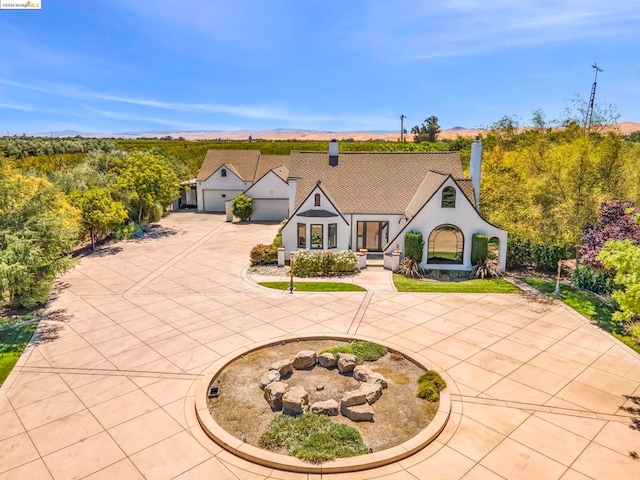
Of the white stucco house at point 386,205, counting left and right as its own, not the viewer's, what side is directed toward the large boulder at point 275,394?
front

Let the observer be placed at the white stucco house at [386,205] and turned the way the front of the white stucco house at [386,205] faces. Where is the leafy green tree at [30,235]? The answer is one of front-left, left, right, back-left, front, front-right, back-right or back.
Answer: front-right

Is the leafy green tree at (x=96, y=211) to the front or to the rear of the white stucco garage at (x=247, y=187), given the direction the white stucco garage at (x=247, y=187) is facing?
to the front

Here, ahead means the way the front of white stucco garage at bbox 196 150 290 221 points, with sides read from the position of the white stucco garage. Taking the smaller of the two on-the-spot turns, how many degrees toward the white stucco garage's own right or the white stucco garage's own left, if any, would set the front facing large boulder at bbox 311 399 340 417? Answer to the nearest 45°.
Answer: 0° — it already faces it

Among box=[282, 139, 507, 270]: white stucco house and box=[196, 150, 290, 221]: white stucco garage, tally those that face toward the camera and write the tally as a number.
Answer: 2

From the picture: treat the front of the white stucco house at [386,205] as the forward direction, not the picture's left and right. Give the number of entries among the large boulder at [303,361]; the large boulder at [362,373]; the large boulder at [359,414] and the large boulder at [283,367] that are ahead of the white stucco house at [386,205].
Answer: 4

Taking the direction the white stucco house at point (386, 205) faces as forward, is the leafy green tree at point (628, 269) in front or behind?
in front

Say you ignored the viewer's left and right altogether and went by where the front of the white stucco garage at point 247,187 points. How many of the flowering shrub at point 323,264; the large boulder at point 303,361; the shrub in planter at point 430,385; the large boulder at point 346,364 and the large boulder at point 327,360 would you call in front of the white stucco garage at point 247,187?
5

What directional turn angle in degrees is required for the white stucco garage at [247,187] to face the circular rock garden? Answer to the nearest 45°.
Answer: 0° — it already faces it

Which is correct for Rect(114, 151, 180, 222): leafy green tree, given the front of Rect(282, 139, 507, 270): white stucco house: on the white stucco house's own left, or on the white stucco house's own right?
on the white stucco house's own right

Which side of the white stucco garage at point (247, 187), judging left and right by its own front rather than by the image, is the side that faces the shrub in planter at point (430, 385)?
front

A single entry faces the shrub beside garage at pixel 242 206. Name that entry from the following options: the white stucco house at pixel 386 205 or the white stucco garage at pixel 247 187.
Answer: the white stucco garage at pixel 247 187

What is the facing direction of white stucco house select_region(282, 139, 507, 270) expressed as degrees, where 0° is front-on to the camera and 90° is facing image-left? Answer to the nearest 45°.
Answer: approximately 0°

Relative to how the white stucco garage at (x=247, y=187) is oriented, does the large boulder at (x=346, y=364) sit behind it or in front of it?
in front
